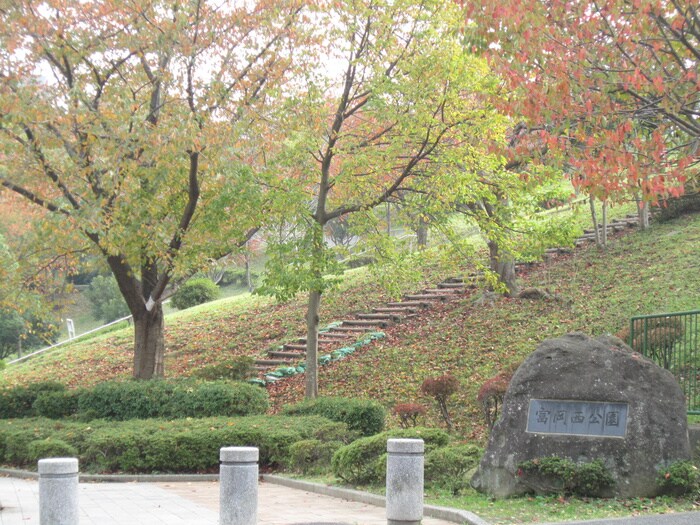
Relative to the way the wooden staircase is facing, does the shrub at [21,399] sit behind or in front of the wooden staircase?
in front

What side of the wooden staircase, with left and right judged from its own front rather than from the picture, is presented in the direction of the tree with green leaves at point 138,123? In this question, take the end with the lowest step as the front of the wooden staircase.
front

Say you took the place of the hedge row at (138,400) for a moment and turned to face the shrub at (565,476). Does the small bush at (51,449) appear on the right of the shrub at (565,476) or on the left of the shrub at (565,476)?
right

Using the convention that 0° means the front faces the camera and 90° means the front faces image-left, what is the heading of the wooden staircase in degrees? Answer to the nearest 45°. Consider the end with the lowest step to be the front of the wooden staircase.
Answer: approximately 45°

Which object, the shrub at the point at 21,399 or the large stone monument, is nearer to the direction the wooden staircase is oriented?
the shrub

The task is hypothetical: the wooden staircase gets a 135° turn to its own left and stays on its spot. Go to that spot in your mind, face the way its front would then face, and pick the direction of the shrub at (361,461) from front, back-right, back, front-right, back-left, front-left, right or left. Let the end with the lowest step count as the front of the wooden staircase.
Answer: right

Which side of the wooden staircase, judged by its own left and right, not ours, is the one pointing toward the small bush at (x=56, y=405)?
front

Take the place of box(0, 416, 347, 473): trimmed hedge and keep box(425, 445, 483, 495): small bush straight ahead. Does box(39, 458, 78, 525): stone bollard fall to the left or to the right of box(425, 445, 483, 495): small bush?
right

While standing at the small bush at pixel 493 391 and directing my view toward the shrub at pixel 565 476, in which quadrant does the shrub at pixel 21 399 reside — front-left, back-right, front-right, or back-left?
back-right

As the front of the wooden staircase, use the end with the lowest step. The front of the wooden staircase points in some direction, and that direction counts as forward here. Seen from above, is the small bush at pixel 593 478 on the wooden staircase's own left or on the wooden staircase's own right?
on the wooden staircase's own left

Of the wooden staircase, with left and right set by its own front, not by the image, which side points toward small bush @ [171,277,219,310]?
right

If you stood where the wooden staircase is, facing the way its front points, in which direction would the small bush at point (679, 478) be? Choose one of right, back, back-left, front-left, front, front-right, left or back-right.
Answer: front-left

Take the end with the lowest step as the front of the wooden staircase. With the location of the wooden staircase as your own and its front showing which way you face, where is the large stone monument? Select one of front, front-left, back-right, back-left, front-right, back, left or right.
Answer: front-left
